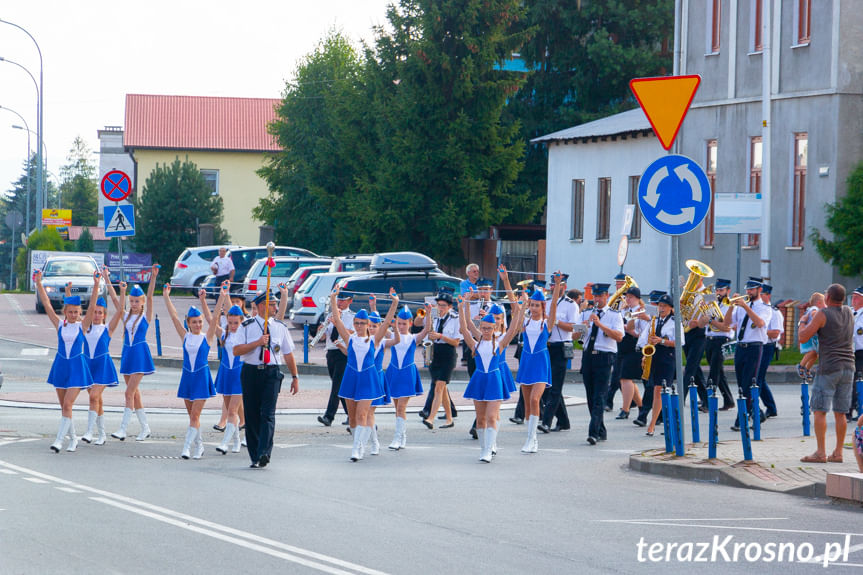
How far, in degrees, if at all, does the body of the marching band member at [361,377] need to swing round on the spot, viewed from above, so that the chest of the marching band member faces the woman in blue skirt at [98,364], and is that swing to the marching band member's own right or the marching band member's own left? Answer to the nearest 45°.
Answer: approximately 90° to the marching band member's own right

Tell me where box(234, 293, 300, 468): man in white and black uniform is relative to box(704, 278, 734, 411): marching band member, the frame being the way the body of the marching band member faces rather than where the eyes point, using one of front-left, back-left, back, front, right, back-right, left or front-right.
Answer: front

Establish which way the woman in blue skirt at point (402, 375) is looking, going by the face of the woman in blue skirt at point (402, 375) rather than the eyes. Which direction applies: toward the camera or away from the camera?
toward the camera

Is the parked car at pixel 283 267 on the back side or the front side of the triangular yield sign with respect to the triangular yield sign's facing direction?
on the back side

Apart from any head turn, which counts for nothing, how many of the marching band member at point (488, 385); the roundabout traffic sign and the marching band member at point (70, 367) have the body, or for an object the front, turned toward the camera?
3

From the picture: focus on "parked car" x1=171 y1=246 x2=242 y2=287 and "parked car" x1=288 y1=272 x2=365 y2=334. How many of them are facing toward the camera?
0

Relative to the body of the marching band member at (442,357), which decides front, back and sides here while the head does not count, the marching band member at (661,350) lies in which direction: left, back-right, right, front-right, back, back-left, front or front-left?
back-left

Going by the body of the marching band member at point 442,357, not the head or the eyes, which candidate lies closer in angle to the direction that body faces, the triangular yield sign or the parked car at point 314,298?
the triangular yield sign

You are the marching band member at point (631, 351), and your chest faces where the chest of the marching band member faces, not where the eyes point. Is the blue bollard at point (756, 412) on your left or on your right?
on your left

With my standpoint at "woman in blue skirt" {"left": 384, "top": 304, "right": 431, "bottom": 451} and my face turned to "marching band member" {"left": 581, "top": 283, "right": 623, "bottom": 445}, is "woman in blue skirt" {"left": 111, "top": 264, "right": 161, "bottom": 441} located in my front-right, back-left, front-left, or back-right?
back-left

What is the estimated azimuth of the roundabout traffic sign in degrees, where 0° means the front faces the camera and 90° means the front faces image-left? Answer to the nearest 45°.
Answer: approximately 0°

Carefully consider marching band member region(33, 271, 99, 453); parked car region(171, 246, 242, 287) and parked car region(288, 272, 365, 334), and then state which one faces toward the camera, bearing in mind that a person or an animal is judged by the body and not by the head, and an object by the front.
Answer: the marching band member

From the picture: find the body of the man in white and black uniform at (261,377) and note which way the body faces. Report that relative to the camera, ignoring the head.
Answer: toward the camera

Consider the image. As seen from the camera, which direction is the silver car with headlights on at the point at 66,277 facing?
toward the camera
